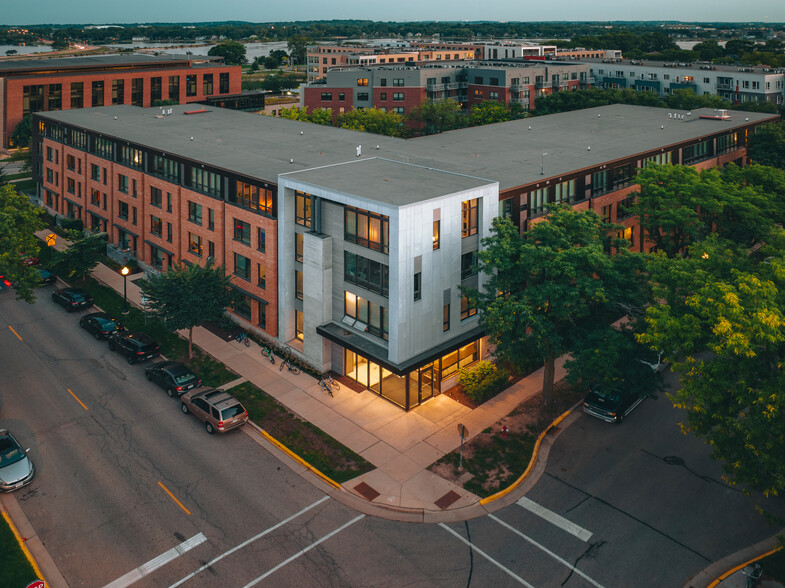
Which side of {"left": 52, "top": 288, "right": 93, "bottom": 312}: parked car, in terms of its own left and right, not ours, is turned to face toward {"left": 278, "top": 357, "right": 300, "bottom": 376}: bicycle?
back

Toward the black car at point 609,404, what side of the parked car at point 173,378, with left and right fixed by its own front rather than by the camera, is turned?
back

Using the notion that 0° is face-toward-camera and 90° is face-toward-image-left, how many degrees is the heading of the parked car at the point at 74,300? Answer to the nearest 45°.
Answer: approximately 135°

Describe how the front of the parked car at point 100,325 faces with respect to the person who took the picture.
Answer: facing away from the viewer and to the left of the viewer

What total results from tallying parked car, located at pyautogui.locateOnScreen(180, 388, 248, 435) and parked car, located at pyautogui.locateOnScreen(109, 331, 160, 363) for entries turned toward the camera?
0

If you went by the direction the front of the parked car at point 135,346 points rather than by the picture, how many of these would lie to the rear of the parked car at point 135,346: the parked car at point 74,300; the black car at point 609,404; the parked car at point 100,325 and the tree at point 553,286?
2

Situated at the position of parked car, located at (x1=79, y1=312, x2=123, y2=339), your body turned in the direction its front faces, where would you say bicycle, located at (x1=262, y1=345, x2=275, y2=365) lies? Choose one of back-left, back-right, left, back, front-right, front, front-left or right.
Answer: back

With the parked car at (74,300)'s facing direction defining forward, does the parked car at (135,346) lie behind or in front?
behind

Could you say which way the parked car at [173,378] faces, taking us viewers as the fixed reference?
facing away from the viewer and to the left of the viewer

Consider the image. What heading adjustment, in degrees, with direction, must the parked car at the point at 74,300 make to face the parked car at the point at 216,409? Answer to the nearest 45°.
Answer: approximately 135° to its left

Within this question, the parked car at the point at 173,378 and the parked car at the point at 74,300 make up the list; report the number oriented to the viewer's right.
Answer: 0

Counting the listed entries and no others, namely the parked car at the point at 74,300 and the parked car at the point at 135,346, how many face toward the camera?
0

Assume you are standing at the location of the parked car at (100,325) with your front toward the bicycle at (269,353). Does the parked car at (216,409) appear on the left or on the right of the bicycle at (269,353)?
right

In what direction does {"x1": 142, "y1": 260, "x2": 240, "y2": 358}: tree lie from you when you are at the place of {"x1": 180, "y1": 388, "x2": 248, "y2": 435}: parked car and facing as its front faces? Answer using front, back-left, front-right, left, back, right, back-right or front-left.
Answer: front-right

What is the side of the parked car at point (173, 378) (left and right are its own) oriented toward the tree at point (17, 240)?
front
